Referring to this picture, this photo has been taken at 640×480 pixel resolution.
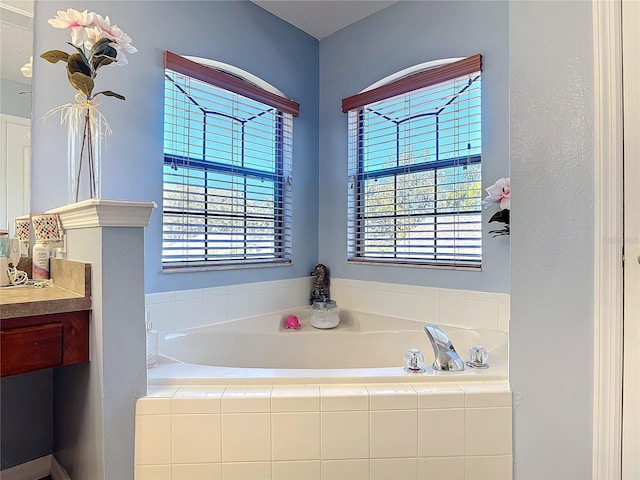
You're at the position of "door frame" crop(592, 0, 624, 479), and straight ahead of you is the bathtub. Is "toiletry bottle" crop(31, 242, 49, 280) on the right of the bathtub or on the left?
left

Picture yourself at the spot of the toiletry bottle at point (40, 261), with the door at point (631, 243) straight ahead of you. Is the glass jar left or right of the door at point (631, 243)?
left

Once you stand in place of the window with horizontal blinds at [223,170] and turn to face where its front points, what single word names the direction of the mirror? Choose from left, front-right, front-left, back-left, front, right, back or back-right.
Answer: right

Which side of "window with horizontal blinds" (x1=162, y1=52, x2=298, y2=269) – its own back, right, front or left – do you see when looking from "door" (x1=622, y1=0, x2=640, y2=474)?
front

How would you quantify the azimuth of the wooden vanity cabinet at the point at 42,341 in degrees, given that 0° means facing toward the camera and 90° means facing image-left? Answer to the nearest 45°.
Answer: approximately 315°

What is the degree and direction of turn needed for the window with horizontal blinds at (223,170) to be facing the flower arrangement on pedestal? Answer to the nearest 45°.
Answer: approximately 90° to its right

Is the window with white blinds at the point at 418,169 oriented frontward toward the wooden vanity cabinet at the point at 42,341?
yes

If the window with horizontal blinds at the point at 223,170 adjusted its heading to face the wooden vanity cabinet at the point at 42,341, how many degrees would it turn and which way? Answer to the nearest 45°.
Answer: approximately 90° to its right

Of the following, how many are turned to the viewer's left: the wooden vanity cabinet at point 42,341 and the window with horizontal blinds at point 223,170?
0
